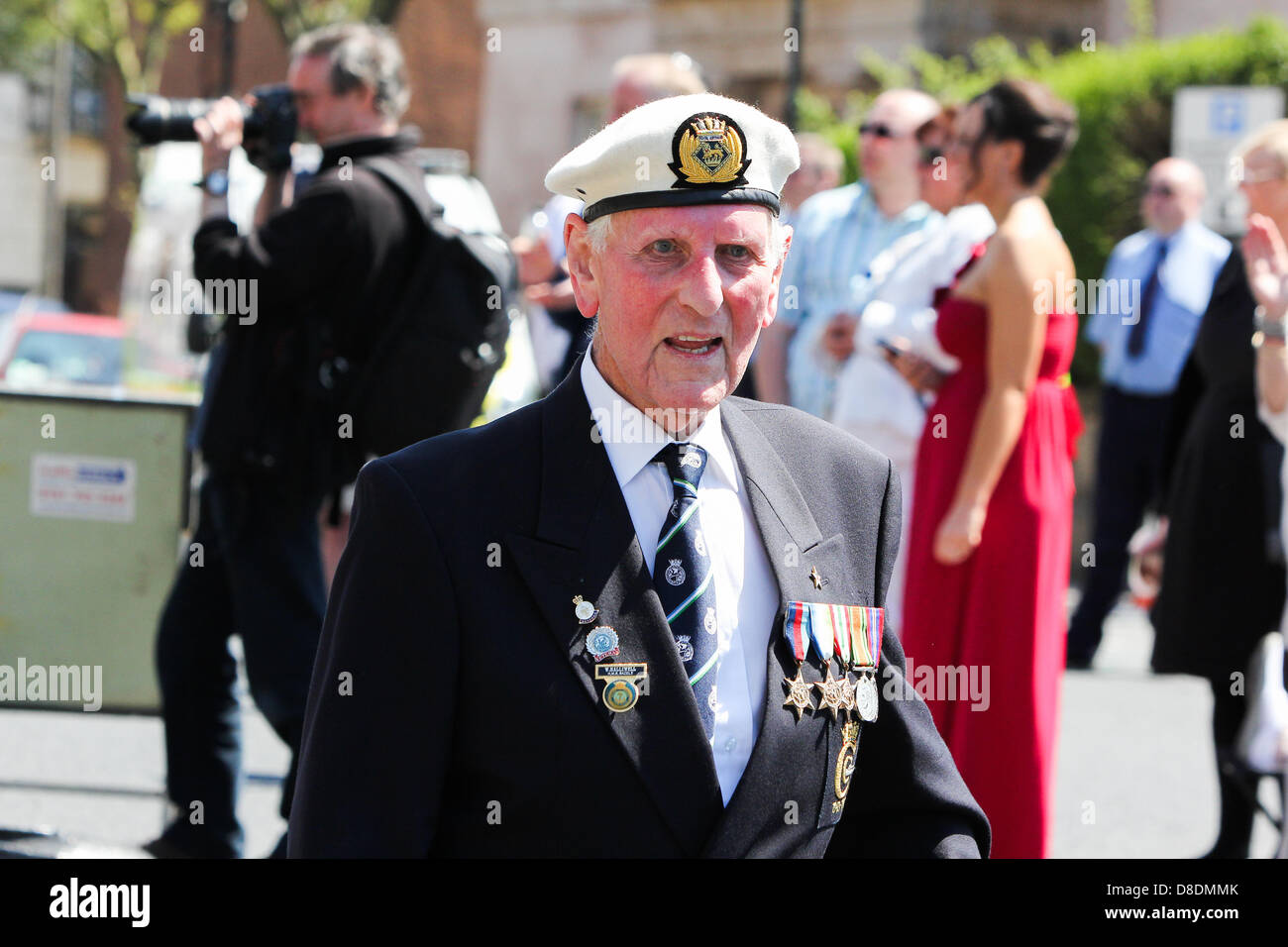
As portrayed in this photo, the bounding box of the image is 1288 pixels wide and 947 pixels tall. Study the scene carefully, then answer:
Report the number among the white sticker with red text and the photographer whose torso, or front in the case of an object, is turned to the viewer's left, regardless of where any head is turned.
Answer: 1

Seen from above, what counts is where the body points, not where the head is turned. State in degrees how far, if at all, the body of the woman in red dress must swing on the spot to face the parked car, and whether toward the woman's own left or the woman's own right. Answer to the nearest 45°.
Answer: approximately 45° to the woman's own right

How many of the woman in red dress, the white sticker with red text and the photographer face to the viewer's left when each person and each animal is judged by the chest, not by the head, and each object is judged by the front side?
2

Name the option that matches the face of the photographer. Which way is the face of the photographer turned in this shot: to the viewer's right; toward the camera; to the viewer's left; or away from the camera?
to the viewer's left

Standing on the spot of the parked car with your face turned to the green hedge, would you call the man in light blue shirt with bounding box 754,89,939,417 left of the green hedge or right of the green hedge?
right

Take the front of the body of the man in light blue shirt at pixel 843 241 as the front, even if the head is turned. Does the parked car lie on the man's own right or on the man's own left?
on the man's own right

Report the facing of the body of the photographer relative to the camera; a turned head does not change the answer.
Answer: to the viewer's left

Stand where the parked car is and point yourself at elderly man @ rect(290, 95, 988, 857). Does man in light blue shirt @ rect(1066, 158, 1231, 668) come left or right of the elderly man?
left

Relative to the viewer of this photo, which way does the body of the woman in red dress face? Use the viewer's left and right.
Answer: facing to the left of the viewer

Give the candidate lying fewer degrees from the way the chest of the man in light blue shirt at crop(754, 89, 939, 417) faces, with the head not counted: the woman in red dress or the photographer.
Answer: the photographer

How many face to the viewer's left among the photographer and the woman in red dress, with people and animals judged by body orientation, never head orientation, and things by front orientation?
2

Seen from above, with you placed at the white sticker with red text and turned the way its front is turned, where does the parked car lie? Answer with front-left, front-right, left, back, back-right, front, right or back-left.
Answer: back

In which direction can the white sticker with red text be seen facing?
toward the camera

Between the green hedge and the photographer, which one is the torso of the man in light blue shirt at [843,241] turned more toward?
the photographer

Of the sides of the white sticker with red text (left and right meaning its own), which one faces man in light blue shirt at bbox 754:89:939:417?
left

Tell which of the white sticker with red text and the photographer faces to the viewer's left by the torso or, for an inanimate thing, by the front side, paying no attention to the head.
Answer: the photographer
